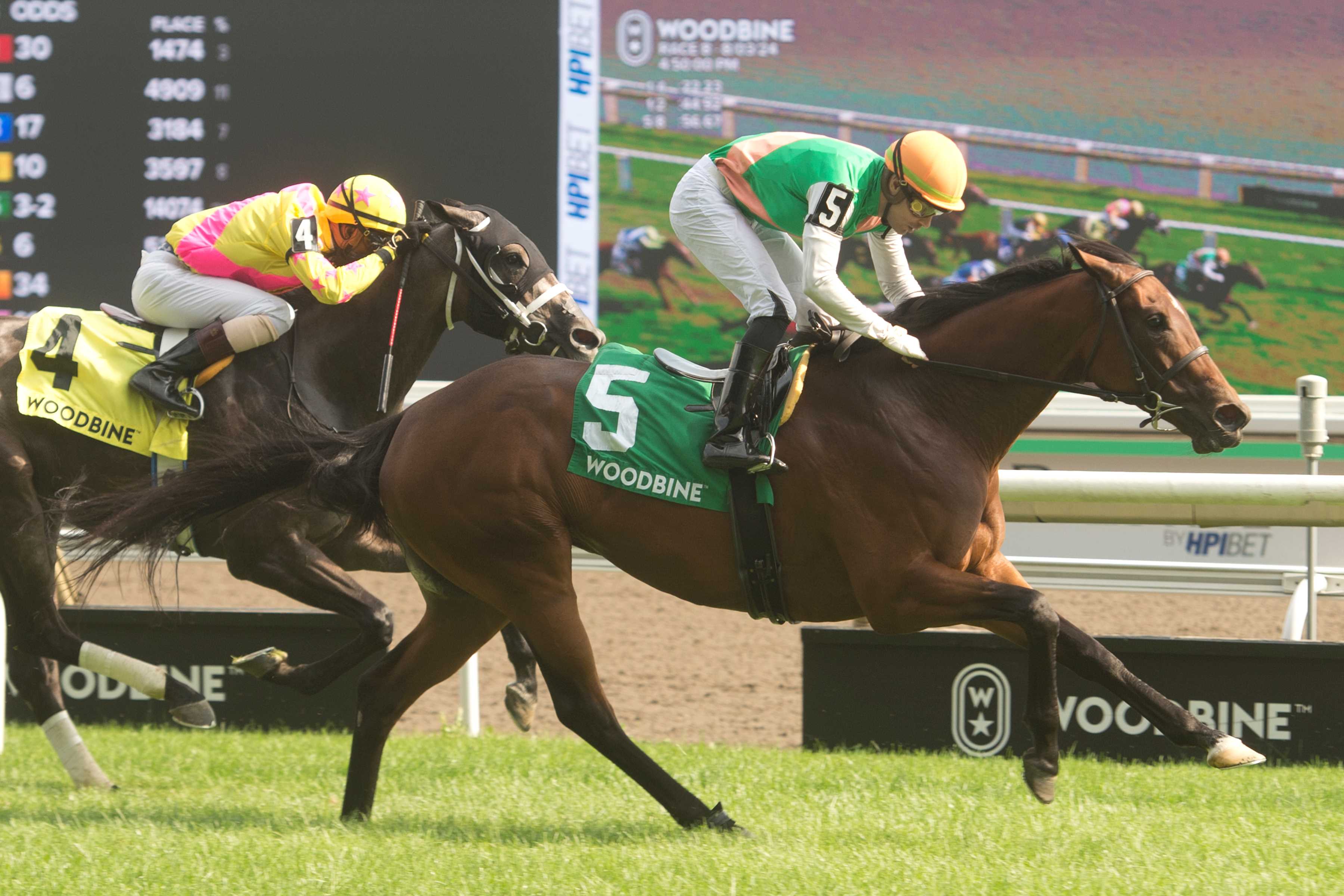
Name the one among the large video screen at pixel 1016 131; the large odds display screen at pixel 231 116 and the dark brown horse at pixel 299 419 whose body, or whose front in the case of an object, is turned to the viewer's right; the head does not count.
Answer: the dark brown horse

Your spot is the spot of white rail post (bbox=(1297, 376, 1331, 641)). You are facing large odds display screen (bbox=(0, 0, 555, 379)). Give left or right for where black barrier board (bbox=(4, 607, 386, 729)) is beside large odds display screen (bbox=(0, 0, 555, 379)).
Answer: left

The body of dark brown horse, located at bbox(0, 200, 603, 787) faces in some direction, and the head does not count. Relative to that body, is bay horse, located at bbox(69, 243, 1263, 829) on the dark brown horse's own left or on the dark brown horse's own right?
on the dark brown horse's own right

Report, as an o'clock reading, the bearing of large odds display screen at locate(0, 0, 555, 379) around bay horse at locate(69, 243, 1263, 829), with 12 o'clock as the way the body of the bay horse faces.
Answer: The large odds display screen is roughly at 8 o'clock from the bay horse.

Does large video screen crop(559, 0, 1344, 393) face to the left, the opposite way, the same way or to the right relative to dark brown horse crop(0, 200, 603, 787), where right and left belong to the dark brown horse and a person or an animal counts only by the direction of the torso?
to the right

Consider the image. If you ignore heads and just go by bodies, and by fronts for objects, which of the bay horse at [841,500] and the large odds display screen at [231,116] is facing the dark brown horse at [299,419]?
the large odds display screen

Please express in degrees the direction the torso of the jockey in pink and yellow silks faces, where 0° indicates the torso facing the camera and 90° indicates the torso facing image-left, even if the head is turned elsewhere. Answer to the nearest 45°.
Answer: approximately 270°

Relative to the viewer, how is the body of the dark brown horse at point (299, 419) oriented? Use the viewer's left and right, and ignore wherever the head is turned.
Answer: facing to the right of the viewer

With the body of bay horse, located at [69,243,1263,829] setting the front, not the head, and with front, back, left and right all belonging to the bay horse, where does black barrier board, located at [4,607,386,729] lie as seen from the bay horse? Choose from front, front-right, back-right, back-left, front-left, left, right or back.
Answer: back-left

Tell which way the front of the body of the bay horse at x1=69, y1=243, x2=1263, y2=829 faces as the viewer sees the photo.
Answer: to the viewer's right

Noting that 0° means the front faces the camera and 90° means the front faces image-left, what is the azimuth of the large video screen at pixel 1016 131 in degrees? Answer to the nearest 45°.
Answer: approximately 0°

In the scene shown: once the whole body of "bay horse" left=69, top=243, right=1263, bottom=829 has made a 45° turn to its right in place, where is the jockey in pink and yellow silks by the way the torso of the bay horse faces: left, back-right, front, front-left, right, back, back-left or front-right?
back

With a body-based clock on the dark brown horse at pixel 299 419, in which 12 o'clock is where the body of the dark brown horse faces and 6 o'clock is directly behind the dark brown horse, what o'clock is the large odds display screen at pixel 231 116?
The large odds display screen is roughly at 9 o'clock from the dark brown horse.
